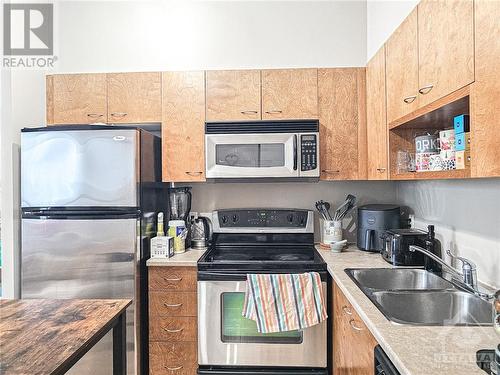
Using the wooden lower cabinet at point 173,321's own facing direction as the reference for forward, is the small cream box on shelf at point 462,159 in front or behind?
in front

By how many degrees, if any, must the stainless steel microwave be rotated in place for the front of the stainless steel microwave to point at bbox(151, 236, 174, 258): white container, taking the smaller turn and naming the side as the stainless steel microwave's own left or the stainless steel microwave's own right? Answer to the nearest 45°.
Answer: approximately 90° to the stainless steel microwave's own right

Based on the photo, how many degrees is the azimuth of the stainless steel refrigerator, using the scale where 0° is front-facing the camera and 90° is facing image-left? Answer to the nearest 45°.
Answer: approximately 0°

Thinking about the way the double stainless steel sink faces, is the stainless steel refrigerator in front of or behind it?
in front

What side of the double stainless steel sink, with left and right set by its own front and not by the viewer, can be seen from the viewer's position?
left

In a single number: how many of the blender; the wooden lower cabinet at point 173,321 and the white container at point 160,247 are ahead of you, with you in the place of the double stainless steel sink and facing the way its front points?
3
